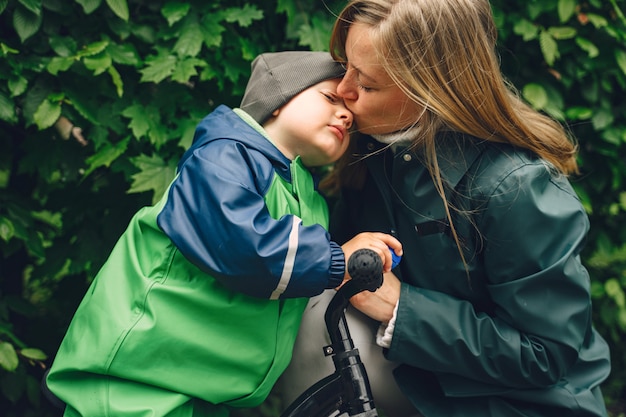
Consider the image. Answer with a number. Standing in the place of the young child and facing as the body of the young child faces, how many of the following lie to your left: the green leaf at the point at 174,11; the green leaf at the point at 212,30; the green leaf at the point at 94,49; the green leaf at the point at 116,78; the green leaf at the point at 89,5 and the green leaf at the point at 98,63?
6

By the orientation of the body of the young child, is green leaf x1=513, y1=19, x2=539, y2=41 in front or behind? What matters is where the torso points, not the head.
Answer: in front

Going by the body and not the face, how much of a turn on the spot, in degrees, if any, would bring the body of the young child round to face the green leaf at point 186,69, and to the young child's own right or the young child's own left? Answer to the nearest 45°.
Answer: approximately 90° to the young child's own left

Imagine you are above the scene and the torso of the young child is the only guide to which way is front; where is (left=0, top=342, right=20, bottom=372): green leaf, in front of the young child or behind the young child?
behind

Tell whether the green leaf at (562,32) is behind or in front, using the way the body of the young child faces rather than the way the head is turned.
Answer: in front

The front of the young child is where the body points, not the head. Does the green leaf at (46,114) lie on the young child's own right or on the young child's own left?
on the young child's own left

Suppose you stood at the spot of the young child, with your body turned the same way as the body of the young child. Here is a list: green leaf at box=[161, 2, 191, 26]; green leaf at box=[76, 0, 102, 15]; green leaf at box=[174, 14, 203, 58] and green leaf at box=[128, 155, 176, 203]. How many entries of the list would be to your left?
4

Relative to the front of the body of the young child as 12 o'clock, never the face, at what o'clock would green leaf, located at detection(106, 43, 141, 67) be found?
The green leaf is roughly at 9 o'clock from the young child.

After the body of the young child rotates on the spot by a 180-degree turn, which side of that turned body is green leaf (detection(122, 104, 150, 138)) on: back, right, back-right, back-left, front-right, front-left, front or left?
right

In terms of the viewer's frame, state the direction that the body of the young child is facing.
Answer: to the viewer's right

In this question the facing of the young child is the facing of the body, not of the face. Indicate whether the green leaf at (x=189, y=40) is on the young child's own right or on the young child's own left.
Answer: on the young child's own left

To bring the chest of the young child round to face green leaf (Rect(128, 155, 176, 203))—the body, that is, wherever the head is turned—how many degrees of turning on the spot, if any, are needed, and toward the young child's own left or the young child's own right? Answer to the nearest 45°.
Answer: approximately 90° to the young child's own left
